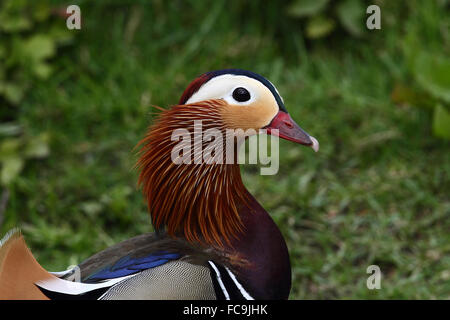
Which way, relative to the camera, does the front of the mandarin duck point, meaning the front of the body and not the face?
to the viewer's right

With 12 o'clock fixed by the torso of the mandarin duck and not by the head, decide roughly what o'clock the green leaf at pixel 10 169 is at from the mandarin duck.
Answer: The green leaf is roughly at 8 o'clock from the mandarin duck.

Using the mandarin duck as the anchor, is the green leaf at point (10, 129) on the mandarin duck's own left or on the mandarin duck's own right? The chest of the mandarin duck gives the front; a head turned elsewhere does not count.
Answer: on the mandarin duck's own left

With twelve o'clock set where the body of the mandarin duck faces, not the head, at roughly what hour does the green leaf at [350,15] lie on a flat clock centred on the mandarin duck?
The green leaf is roughly at 10 o'clock from the mandarin duck.

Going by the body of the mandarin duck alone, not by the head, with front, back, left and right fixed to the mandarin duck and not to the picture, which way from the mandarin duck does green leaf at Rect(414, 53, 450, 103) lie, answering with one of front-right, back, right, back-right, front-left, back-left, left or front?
front-left

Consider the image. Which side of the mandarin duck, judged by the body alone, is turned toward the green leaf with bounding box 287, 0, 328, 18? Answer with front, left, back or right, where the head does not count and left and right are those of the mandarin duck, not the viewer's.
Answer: left

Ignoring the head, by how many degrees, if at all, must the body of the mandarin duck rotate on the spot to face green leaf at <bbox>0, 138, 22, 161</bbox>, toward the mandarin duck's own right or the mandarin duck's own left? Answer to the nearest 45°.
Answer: approximately 135° to the mandarin duck's own left
